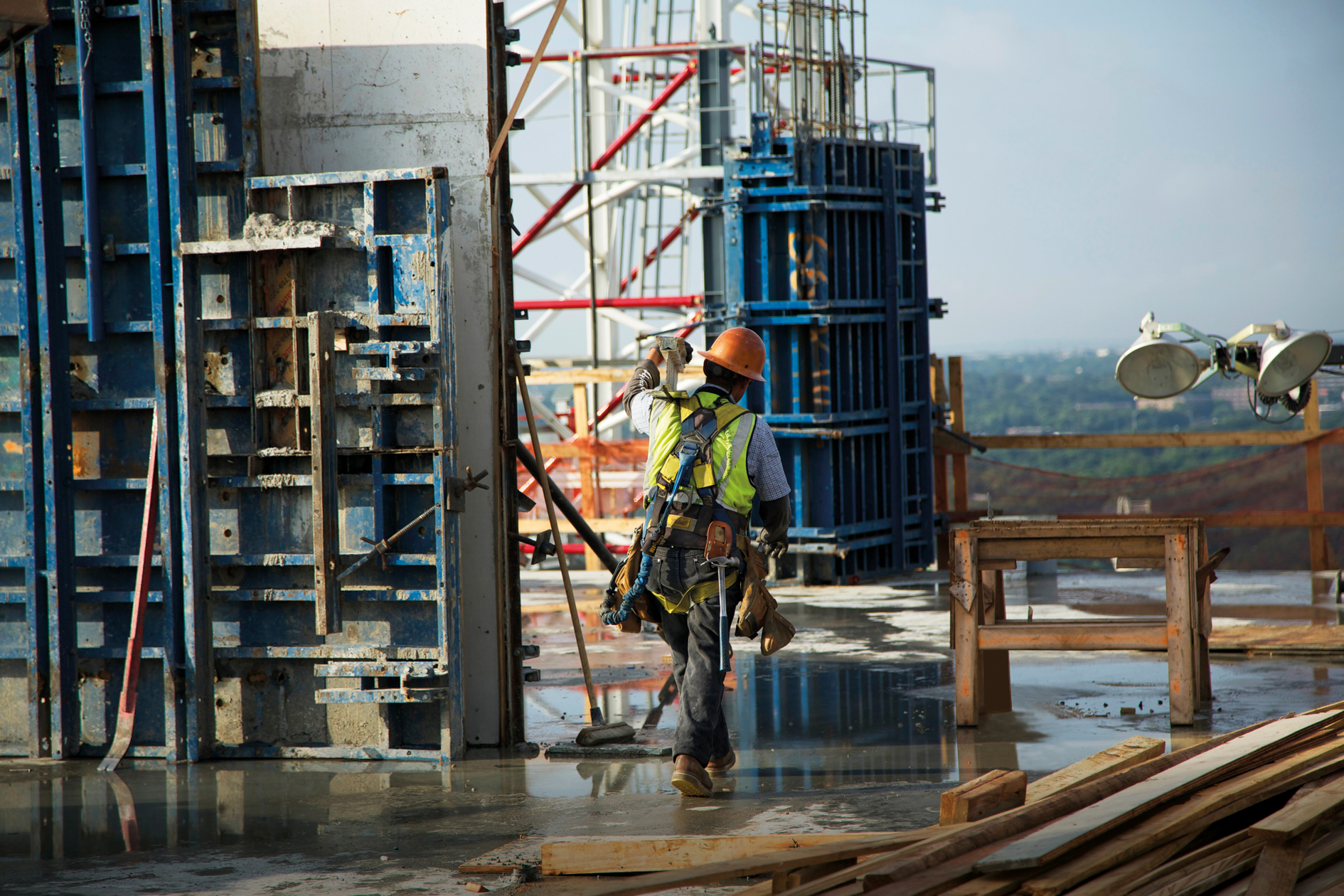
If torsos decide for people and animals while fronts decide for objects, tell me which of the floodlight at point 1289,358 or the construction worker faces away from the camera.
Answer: the construction worker

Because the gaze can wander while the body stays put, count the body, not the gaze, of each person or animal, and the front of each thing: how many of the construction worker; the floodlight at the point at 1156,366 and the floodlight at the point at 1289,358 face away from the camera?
1

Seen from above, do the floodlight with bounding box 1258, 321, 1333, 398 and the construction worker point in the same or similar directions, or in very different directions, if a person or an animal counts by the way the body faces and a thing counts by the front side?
very different directions

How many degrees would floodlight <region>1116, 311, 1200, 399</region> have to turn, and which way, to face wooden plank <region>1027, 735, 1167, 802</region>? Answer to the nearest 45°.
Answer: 0° — it already faces it

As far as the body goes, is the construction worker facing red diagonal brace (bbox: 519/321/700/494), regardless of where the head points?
yes

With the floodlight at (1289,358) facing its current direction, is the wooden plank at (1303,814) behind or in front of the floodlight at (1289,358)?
in front

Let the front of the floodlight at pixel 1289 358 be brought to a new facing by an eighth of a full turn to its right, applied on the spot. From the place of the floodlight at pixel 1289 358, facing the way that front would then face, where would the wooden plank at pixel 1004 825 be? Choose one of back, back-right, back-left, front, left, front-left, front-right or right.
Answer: front

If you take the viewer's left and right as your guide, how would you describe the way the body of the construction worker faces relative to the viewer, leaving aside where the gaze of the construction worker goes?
facing away from the viewer

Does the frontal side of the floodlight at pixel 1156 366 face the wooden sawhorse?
yes

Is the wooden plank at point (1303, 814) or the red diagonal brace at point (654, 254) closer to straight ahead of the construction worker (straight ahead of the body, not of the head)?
the red diagonal brace

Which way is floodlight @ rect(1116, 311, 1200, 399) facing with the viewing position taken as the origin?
facing the viewer
